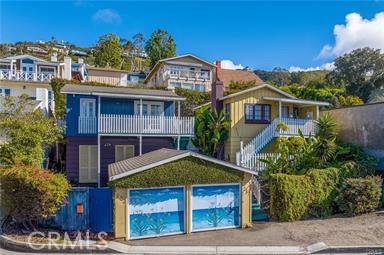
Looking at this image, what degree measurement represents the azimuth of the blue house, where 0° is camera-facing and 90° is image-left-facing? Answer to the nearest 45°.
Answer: approximately 0°

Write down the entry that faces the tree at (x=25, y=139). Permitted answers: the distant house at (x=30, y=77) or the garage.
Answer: the distant house

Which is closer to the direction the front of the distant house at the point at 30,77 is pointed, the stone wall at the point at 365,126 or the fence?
the fence

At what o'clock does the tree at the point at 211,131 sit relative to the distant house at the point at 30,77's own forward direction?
The tree is roughly at 11 o'clock from the distant house.

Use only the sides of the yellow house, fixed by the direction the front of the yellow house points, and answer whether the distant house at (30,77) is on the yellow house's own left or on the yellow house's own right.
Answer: on the yellow house's own right

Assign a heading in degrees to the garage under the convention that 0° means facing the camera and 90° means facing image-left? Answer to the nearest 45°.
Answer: approximately 0°

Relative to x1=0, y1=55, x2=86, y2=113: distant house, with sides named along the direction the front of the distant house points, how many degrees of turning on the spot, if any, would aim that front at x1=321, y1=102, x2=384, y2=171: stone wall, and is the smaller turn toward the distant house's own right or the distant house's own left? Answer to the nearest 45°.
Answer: approximately 45° to the distant house's own left

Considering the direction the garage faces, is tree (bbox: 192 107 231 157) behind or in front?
behind

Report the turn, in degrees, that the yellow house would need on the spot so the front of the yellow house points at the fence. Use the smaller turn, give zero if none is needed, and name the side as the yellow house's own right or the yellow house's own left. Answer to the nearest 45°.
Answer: approximately 45° to the yellow house's own right
